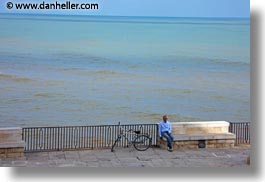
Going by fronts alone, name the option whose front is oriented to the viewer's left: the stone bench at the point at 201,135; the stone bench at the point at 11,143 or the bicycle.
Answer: the bicycle

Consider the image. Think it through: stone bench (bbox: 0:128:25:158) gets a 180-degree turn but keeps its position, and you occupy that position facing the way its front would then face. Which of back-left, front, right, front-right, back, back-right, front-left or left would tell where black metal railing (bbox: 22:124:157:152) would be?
front-right

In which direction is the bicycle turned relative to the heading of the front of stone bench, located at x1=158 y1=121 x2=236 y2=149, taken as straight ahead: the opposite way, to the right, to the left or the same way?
to the right

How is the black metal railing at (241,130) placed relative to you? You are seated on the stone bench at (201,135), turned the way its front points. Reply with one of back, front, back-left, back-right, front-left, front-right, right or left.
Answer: back-left

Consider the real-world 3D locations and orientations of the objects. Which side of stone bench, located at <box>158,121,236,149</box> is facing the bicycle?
right

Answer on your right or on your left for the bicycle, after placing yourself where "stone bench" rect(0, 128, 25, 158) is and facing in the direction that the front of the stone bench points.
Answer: on your left

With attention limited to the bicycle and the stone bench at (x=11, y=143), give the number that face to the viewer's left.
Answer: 1

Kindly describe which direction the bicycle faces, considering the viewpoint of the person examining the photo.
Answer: facing to the left of the viewer

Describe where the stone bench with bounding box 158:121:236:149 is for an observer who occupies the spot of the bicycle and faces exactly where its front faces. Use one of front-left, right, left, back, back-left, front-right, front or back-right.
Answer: back

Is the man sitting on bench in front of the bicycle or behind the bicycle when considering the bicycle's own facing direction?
behind

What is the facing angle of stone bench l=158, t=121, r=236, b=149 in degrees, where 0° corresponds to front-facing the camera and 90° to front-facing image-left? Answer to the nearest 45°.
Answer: approximately 0°
